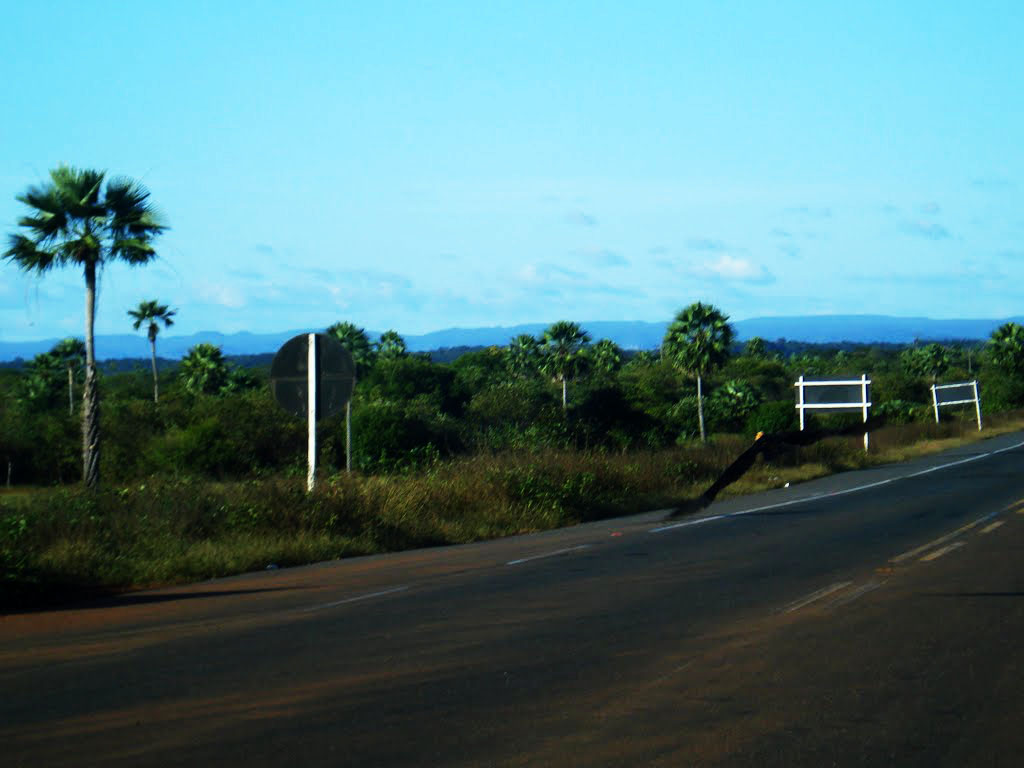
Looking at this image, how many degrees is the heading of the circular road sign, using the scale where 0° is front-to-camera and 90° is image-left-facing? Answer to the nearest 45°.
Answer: approximately 180°
